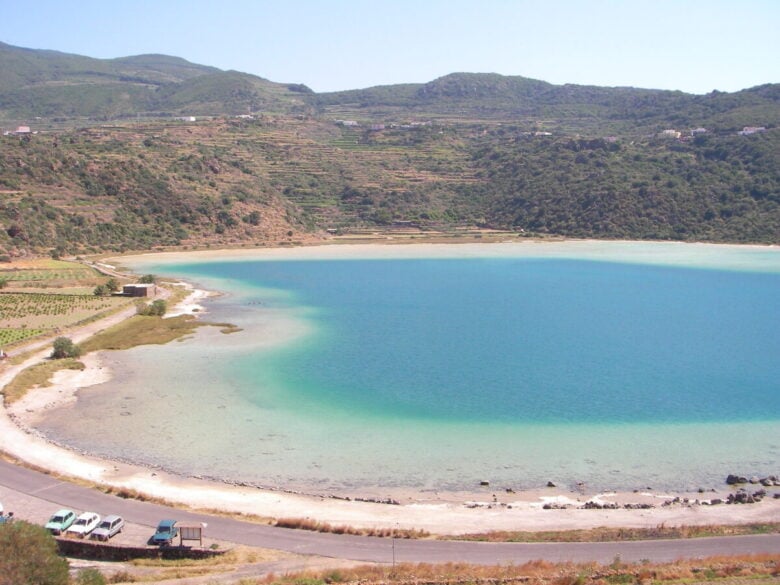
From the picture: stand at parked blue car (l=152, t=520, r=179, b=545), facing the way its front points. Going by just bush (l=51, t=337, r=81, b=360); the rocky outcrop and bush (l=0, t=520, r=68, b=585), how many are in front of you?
1

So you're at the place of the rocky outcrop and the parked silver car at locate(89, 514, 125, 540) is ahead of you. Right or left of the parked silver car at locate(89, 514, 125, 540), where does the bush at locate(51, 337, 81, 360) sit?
right

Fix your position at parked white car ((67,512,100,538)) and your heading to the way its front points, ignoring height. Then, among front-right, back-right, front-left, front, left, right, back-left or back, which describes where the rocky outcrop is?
back-left
